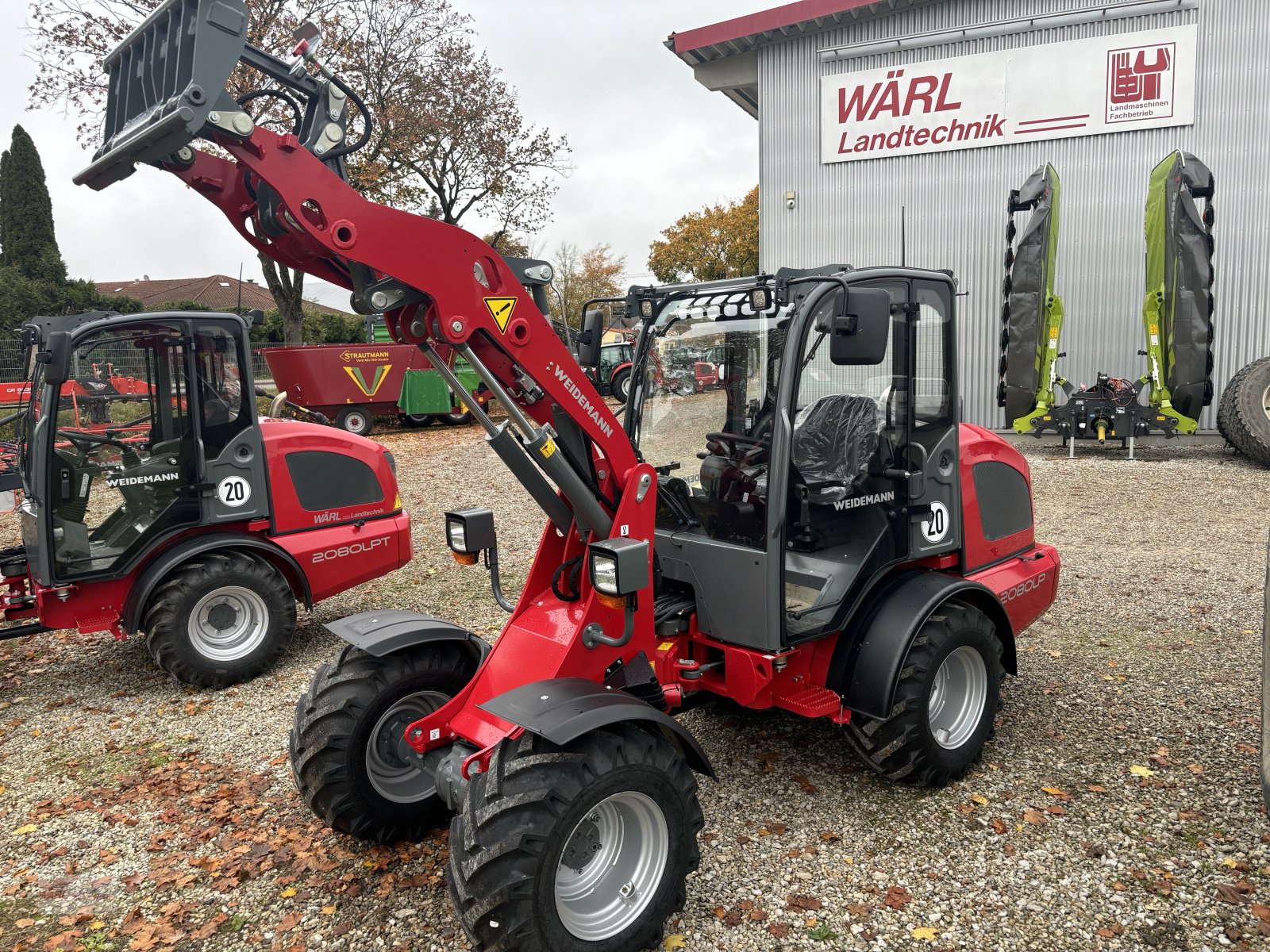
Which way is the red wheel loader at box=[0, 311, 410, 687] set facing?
to the viewer's left

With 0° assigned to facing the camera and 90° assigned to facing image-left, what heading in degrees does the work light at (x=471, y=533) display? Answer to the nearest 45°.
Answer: approximately 45°

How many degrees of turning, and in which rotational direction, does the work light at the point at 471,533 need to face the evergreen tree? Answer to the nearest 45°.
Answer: approximately 90° to its right

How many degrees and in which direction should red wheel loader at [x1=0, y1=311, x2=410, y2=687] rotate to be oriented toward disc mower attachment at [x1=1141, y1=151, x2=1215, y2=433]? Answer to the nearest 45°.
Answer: approximately 180°

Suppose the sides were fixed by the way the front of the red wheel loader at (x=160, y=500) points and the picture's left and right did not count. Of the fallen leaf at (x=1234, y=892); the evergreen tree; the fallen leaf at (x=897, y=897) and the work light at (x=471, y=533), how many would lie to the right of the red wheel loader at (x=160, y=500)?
1

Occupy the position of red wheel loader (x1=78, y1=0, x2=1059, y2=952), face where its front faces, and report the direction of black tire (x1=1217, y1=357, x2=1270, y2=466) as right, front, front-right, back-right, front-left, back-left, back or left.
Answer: back

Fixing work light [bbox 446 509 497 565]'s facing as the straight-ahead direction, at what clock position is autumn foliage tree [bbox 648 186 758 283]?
The autumn foliage tree is roughly at 5 o'clock from the work light.

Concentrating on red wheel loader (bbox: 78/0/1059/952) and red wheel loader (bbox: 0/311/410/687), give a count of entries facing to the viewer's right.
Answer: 0

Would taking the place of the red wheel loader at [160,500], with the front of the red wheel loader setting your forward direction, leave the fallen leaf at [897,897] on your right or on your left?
on your left

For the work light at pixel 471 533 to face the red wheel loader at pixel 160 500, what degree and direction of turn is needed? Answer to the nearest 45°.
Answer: approximately 90° to its right

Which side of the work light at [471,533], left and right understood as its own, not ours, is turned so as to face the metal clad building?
back

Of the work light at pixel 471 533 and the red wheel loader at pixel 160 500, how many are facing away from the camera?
0

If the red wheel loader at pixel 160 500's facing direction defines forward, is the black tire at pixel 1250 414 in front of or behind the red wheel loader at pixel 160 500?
behind
